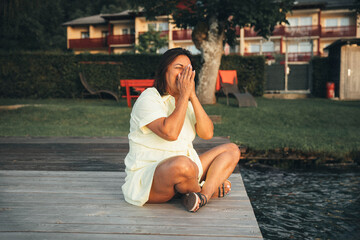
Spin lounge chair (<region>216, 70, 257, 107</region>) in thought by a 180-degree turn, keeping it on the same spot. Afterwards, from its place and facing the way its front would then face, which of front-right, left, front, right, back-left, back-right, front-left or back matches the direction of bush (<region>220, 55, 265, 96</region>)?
front-right

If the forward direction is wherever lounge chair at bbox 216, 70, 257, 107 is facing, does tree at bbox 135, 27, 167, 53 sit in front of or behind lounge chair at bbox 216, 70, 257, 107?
behind

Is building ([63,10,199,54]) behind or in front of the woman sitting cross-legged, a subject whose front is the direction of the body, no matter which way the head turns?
behind

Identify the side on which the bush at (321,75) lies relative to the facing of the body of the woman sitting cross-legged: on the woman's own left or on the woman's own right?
on the woman's own left

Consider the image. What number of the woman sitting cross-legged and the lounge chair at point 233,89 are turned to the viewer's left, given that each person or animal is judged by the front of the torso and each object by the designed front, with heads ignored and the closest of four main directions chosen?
0

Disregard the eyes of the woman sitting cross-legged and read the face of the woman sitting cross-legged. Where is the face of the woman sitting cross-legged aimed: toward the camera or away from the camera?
toward the camera

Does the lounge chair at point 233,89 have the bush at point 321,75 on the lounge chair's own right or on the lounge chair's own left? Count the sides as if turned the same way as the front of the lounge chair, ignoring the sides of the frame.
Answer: on the lounge chair's own left

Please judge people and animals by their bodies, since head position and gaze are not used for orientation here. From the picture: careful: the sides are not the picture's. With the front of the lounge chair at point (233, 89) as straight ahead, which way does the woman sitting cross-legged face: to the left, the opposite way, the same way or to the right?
the same way

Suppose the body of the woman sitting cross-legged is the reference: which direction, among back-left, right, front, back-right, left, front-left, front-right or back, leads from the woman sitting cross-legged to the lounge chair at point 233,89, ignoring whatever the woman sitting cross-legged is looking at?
back-left

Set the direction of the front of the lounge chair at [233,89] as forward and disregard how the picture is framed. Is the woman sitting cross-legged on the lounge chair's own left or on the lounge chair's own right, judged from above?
on the lounge chair's own right

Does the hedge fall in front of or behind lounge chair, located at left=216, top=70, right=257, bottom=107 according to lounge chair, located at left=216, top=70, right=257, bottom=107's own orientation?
behind

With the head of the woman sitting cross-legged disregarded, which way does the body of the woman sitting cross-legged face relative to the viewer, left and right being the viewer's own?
facing the viewer and to the right of the viewer

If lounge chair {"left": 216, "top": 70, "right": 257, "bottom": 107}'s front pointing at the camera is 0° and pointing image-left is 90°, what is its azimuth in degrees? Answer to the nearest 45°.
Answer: approximately 315°
